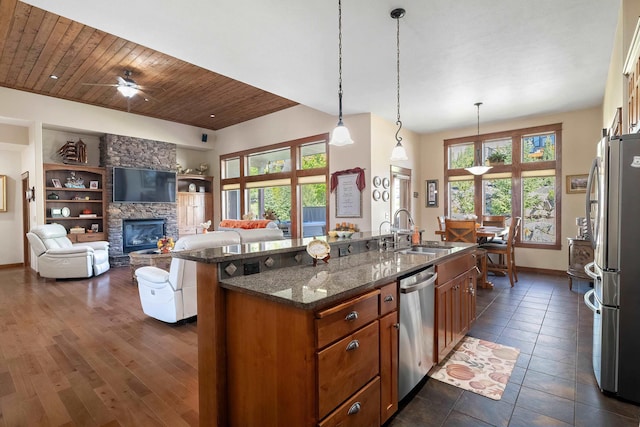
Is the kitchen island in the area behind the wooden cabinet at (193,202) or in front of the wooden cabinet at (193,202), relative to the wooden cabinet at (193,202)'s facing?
in front

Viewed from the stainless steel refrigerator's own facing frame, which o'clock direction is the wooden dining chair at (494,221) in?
The wooden dining chair is roughly at 2 o'clock from the stainless steel refrigerator.

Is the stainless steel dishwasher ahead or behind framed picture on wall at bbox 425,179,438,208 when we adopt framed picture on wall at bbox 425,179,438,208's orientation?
ahead

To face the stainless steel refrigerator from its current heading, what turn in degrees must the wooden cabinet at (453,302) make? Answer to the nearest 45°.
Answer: approximately 45° to its left

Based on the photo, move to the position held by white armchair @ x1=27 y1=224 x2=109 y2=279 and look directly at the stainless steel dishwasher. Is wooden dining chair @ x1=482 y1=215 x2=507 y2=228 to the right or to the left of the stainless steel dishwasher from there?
left

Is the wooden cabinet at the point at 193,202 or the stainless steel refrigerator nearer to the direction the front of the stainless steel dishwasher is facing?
the stainless steel refrigerator

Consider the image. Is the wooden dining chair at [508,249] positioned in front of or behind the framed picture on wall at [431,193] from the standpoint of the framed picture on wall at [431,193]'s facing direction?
in front
